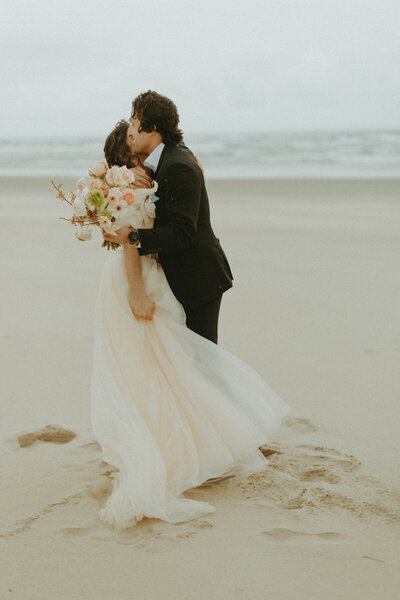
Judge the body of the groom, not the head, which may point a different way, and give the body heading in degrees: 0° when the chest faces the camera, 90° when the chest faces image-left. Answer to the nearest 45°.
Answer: approximately 90°

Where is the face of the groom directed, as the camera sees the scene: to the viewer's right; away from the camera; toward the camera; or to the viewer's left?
to the viewer's left
